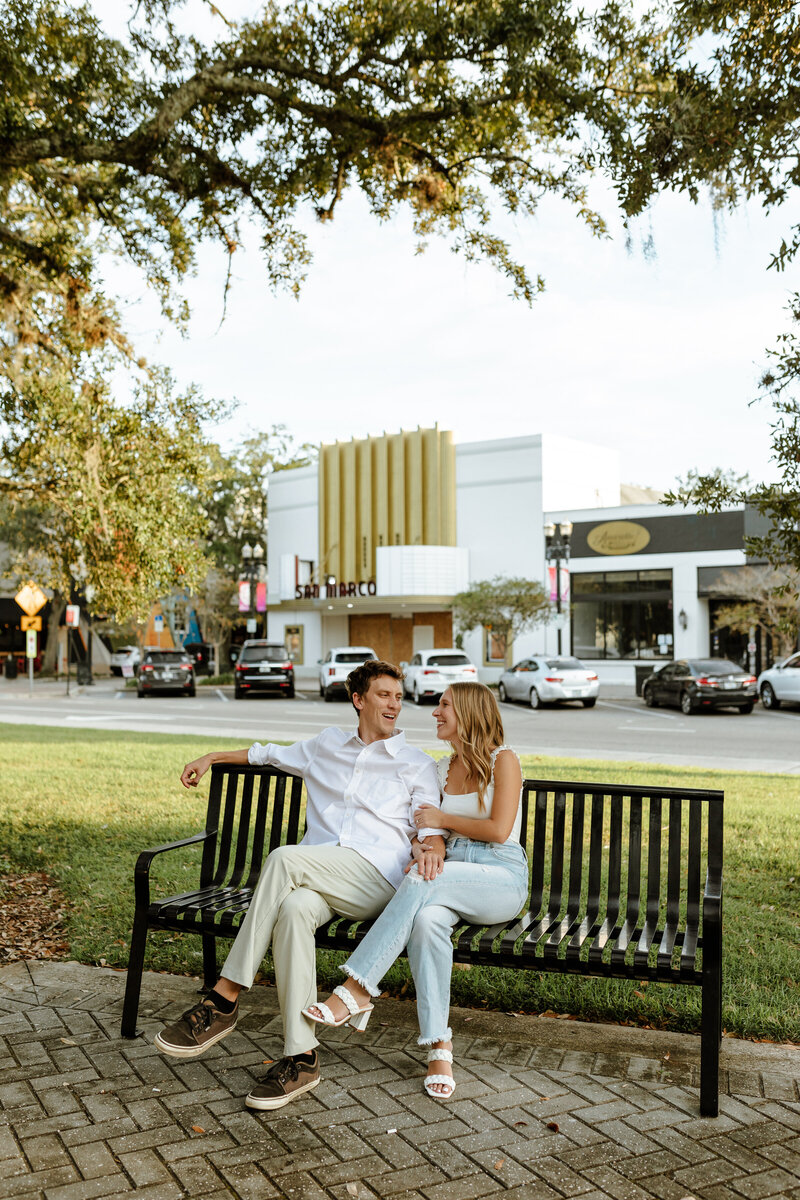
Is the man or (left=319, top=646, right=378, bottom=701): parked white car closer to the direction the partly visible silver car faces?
the parked white car

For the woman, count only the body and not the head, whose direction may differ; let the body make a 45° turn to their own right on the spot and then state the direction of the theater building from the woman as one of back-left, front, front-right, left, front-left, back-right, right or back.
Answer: right

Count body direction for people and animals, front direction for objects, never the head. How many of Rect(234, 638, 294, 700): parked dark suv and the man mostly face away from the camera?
1

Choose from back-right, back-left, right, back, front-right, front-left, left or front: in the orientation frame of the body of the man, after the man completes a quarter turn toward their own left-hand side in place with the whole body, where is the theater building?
back-left

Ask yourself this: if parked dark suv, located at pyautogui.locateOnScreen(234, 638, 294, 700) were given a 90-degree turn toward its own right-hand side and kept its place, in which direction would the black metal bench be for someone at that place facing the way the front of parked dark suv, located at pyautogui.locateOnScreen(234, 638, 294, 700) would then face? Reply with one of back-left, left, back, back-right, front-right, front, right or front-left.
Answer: right

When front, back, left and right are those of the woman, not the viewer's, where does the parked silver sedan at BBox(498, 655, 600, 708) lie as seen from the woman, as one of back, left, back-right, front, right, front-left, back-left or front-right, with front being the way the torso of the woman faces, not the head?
back-right

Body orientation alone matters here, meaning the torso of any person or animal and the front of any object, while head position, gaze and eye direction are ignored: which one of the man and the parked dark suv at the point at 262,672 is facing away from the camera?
the parked dark suv

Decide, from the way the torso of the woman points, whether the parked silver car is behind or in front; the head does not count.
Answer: behind

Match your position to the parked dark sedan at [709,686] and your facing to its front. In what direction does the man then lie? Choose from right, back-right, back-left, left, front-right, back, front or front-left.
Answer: back-left

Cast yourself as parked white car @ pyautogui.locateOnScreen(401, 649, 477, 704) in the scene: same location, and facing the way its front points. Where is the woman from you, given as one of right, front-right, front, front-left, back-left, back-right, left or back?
back-left

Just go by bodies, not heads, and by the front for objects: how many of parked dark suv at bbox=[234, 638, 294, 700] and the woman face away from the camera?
1

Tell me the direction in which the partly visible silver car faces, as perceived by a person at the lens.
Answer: facing away from the viewer and to the left of the viewer

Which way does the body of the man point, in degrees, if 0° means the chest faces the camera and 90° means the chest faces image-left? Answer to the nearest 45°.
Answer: approximately 45°

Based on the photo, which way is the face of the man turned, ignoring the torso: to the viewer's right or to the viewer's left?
to the viewer's right

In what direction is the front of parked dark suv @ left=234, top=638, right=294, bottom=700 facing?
away from the camera
